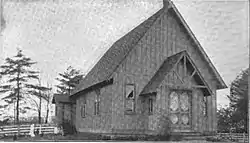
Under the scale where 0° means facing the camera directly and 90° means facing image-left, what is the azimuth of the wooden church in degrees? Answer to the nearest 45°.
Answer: approximately 315°

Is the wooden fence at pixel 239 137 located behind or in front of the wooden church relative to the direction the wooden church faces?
in front

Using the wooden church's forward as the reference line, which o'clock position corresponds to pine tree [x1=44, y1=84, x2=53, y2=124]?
The pine tree is roughly at 4 o'clock from the wooden church.

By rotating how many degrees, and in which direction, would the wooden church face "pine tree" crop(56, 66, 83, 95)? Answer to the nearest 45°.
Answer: approximately 135° to its right

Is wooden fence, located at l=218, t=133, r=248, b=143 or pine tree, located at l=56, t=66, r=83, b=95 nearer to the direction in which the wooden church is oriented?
the wooden fence

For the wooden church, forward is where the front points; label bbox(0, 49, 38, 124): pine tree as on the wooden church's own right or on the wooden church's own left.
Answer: on the wooden church's own right

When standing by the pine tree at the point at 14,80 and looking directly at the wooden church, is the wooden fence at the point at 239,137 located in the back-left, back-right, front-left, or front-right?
front-right

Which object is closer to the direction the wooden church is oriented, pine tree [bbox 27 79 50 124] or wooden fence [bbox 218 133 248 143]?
the wooden fence
